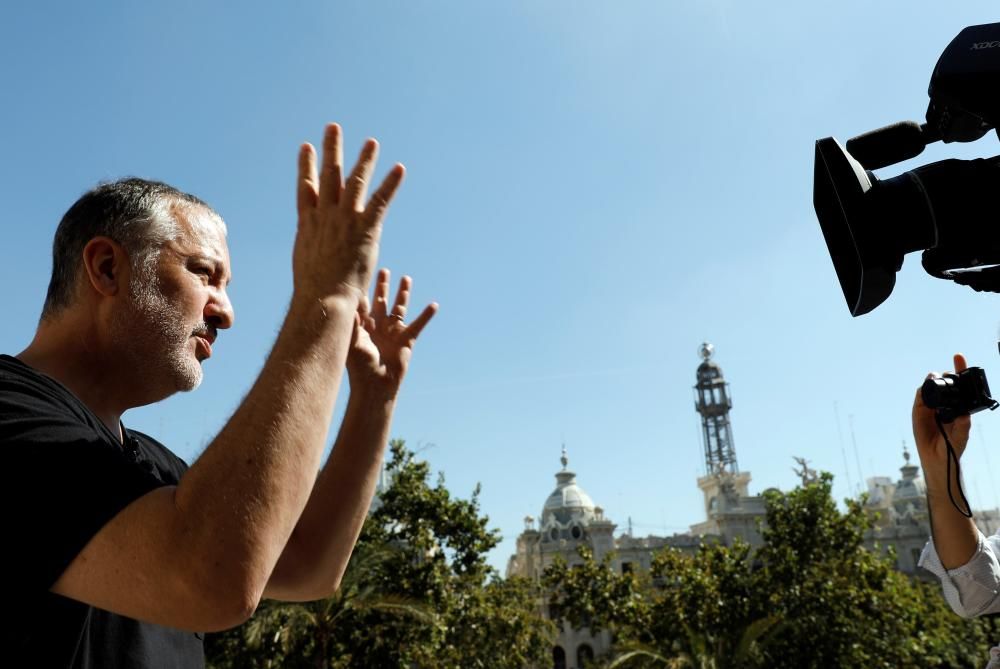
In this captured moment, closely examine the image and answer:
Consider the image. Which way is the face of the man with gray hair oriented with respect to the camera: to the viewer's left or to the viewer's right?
to the viewer's right

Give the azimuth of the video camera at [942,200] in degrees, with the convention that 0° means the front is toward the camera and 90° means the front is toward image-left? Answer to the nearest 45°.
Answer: approximately 90°

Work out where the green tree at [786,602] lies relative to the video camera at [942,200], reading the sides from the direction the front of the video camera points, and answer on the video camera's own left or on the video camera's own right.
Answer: on the video camera's own right

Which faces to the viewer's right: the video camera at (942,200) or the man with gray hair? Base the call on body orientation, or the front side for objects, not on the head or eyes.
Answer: the man with gray hair

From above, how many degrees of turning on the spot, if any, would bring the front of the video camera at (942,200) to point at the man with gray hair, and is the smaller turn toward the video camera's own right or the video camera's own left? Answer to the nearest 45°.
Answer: approximately 45° to the video camera's own left

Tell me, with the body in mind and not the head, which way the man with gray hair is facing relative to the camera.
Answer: to the viewer's right

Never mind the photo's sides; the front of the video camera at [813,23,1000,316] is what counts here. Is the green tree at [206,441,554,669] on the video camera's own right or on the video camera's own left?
on the video camera's own right

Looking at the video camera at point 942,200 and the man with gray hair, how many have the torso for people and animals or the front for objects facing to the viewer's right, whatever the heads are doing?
1

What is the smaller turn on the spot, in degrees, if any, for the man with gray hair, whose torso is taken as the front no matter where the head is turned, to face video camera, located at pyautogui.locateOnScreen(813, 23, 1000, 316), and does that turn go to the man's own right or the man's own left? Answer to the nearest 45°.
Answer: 0° — they already face it
